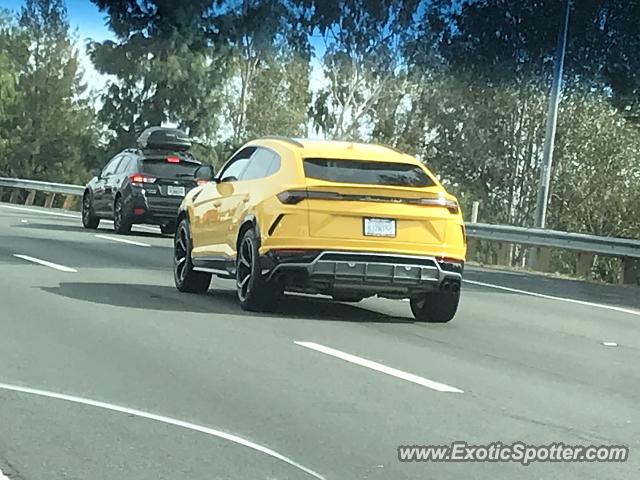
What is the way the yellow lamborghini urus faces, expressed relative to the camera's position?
facing away from the viewer and to the left of the viewer

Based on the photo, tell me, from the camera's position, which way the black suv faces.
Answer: facing away from the viewer and to the left of the viewer

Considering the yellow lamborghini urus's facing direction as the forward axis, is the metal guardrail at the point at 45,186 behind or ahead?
ahead

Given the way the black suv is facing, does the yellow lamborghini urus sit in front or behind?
behind

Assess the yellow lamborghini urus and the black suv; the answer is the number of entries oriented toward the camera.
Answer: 0

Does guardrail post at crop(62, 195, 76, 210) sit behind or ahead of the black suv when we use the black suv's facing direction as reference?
ahead
